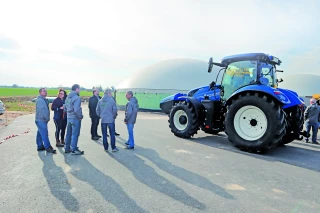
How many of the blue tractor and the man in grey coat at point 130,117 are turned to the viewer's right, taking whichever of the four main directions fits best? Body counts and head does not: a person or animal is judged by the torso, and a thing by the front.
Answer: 0

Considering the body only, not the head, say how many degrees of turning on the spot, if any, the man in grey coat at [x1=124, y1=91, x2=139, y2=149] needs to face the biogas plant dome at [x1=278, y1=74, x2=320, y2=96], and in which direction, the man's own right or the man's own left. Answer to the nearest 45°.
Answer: approximately 135° to the man's own right

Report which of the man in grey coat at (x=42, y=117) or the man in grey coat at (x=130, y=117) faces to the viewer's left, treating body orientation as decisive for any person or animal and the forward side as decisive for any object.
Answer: the man in grey coat at (x=130, y=117)

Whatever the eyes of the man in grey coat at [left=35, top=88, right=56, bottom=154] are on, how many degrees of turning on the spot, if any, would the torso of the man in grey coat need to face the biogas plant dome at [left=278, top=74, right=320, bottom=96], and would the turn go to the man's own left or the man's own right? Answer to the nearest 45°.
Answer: approximately 45° to the man's own left

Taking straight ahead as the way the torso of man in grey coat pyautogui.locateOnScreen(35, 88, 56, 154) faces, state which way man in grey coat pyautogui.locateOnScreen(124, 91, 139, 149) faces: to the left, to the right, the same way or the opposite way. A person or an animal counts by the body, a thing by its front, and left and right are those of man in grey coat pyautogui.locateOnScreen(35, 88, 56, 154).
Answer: the opposite way

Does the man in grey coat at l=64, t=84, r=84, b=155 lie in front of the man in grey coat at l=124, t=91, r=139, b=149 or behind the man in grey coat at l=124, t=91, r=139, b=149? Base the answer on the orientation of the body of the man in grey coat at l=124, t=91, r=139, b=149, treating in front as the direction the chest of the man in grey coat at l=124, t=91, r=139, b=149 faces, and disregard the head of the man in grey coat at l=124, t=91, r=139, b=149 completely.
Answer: in front

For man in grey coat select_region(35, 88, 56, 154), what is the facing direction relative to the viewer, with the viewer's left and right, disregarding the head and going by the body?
facing to the right of the viewer

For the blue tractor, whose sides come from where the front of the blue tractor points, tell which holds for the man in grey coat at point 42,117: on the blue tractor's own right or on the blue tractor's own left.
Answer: on the blue tractor's own left

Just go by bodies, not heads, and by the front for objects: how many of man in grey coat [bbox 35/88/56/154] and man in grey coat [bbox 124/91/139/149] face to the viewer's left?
1

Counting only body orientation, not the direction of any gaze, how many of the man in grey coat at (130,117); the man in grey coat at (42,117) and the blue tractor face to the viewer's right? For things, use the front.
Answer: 1

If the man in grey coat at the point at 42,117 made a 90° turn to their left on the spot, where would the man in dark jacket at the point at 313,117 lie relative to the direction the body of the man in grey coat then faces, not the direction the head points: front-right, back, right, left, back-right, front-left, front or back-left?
right

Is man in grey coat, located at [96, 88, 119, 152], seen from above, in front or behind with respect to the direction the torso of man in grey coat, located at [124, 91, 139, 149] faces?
in front

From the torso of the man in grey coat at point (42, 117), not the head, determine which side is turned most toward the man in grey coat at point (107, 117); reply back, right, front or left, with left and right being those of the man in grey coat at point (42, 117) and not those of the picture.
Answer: front

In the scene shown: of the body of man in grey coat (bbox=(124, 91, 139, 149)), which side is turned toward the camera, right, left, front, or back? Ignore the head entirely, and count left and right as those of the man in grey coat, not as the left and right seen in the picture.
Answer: left
